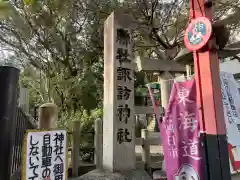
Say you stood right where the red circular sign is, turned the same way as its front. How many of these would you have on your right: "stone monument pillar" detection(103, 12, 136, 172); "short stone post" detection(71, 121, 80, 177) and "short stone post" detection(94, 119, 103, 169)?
3

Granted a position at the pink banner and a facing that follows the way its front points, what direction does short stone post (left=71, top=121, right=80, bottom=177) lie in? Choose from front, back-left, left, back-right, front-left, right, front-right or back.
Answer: back-right

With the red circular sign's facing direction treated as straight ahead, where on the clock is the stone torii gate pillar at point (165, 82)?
The stone torii gate pillar is roughly at 4 o'clock from the red circular sign.

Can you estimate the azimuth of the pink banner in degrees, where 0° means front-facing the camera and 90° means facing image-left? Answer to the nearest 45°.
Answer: approximately 0°

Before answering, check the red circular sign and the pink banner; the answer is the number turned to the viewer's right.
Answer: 0

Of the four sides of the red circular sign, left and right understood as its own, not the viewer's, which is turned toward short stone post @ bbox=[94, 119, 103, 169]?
right

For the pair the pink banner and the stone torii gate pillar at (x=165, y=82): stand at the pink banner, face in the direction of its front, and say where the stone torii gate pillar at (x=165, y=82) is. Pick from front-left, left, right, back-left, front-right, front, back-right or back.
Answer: back

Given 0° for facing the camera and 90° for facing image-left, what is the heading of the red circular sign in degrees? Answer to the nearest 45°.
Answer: approximately 45°
